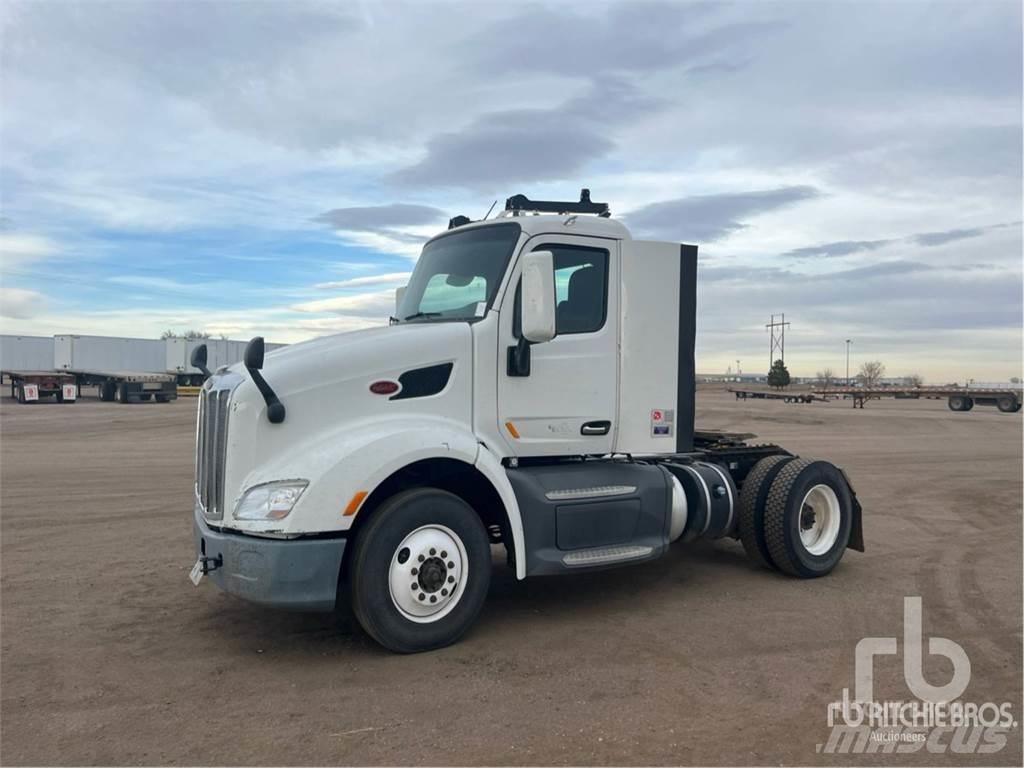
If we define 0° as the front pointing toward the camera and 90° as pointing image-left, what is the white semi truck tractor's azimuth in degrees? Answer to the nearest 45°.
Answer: approximately 45°
